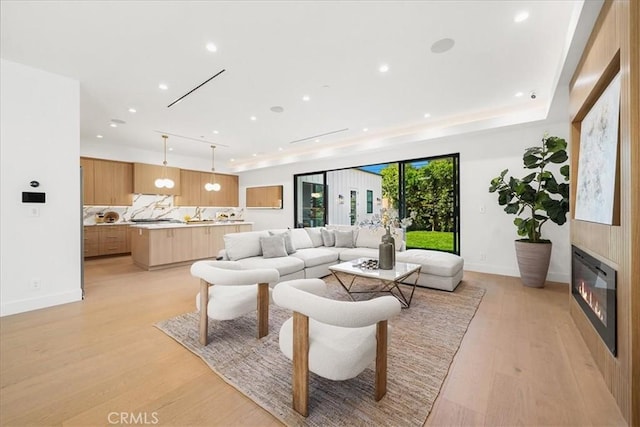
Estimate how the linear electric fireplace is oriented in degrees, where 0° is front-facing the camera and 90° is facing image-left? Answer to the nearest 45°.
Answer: approximately 90°

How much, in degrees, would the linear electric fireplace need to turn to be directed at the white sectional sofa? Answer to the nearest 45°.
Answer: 0° — it already faces it

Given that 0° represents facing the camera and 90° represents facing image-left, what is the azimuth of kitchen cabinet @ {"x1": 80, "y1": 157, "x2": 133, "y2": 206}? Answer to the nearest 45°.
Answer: approximately 315°

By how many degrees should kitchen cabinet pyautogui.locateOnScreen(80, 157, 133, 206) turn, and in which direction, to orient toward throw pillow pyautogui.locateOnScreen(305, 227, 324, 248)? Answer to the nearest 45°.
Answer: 0° — it already faces it
